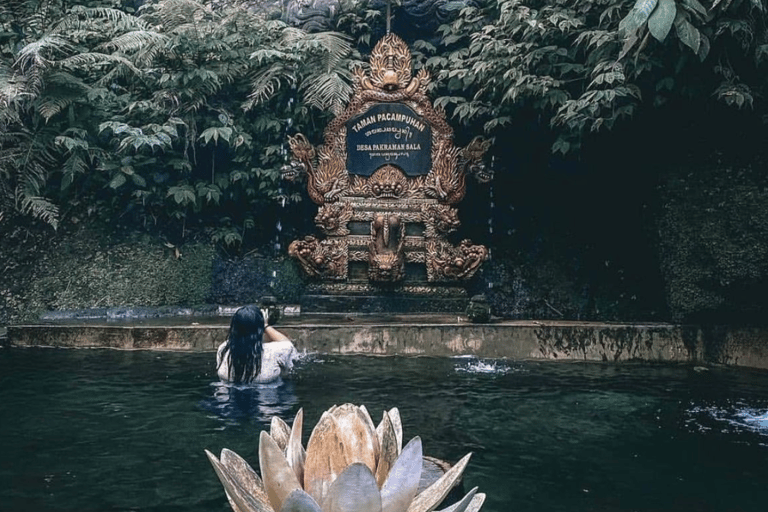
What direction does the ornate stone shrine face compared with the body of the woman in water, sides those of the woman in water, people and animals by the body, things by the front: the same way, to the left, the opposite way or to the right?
the opposite way

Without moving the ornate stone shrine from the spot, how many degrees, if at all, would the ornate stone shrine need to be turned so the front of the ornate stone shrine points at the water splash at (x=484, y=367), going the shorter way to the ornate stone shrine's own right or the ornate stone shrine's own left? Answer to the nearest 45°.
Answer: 0° — it already faces it

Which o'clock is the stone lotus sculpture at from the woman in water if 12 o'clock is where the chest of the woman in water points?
The stone lotus sculpture is roughly at 6 o'clock from the woman in water.

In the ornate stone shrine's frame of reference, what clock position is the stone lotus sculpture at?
The stone lotus sculpture is roughly at 12 o'clock from the ornate stone shrine.

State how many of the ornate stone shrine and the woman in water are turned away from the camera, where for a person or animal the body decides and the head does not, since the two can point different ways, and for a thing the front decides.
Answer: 1

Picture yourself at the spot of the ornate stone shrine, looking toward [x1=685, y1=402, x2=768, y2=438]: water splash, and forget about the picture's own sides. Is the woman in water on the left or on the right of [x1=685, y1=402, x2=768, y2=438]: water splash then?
right

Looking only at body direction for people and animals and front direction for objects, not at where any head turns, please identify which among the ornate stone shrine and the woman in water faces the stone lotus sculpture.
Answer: the ornate stone shrine

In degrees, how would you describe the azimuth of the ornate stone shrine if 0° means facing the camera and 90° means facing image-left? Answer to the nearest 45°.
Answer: approximately 0°

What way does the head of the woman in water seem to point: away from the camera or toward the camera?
away from the camera

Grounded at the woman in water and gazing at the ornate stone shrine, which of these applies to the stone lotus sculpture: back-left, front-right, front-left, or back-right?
back-right

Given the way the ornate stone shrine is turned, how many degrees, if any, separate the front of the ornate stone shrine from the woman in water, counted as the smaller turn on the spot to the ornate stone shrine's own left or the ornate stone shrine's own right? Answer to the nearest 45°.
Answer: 0° — it already faces them

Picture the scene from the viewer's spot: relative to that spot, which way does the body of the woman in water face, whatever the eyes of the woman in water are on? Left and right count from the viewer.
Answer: facing away from the viewer
